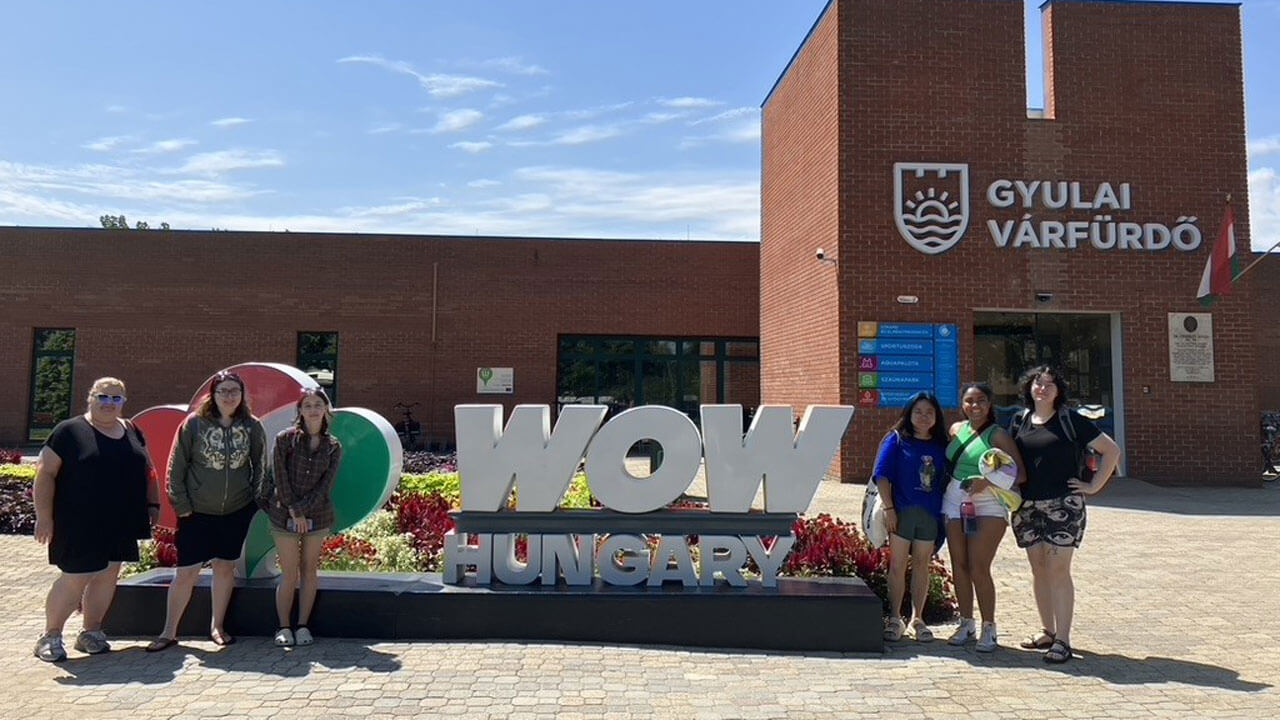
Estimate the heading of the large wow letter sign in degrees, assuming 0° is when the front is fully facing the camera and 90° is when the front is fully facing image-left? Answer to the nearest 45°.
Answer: approximately 0°

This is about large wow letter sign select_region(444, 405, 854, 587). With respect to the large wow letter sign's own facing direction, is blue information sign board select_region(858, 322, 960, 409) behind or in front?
behind

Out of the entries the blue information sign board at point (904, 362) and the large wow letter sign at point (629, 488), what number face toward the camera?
2

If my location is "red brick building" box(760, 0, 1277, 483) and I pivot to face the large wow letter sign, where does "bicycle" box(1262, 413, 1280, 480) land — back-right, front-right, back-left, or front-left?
back-left

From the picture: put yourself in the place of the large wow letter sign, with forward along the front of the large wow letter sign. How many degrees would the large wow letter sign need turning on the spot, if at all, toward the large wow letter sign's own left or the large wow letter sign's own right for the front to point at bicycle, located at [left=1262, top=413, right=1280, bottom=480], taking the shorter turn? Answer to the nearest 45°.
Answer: approximately 135° to the large wow letter sign's own left

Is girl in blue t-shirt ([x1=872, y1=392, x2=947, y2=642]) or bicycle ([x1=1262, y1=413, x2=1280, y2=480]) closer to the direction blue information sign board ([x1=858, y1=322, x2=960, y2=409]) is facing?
the girl in blue t-shirt

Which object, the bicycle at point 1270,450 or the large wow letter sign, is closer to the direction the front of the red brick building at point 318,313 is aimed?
the large wow letter sign

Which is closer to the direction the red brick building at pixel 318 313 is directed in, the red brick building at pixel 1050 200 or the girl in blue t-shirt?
the girl in blue t-shirt

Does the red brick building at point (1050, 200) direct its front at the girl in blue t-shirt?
yes

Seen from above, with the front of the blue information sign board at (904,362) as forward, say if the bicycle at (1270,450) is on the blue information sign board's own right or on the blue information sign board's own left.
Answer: on the blue information sign board's own left
